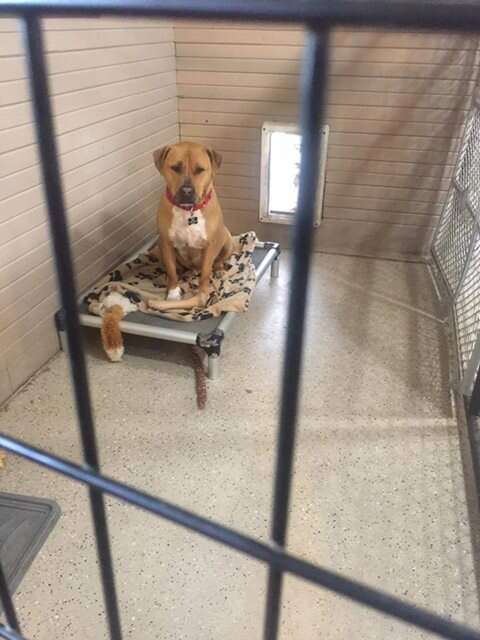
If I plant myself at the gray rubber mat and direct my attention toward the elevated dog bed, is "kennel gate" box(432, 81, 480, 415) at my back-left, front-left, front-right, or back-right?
front-right

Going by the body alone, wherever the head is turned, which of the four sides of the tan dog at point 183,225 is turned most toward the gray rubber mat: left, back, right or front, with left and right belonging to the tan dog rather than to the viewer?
front

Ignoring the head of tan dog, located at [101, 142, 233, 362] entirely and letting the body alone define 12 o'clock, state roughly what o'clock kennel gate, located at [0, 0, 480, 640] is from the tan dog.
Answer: The kennel gate is roughly at 12 o'clock from the tan dog.

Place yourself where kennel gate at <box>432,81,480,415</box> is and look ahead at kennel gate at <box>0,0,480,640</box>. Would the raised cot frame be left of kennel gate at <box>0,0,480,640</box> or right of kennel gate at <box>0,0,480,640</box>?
right

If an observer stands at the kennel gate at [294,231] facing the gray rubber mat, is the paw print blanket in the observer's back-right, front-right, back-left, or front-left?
front-right

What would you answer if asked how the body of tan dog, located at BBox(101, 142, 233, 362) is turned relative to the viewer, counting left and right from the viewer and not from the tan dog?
facing the viewer

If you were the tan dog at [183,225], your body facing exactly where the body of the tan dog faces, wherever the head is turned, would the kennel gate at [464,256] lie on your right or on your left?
on your left

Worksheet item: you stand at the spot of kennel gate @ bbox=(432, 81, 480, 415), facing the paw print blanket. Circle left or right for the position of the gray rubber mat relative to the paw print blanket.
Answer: left

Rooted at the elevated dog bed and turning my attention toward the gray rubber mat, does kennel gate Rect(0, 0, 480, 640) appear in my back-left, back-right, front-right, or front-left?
front-left
